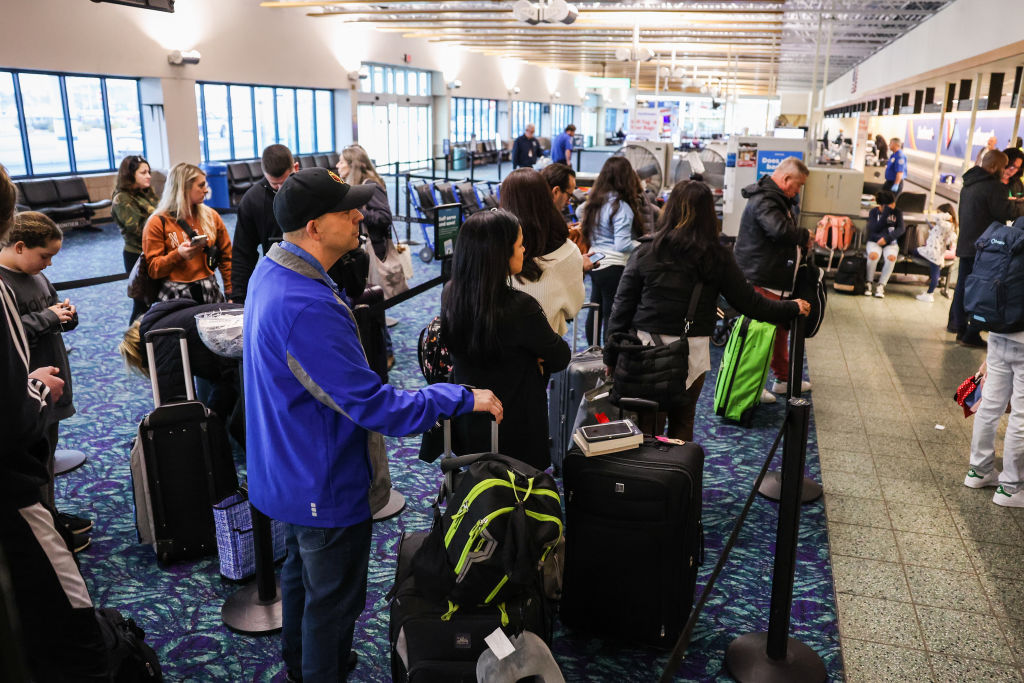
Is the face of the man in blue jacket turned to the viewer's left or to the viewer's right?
to the viewer's right

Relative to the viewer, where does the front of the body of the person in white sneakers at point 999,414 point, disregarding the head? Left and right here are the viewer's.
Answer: facing away from the viewer and to the right of the viewer

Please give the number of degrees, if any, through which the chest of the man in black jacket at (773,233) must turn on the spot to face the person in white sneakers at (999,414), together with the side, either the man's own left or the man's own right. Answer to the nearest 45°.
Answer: approximately 45° to the man's own right

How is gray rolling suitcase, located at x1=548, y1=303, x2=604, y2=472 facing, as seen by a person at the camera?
facing the viewer and to the left of the viewer

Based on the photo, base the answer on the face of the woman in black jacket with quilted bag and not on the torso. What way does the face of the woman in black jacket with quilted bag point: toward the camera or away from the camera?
away from the camera

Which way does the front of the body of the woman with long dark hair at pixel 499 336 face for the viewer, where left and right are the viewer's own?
facing away from the viewer and to the right of the viewer

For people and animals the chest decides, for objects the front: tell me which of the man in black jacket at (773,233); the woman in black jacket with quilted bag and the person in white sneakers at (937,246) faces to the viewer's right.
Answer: the man in black jacket

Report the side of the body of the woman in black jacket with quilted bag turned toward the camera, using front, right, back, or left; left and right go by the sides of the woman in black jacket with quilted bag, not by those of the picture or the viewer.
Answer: back

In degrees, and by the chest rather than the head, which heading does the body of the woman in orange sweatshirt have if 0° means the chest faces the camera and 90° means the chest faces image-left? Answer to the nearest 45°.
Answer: approximately 315°

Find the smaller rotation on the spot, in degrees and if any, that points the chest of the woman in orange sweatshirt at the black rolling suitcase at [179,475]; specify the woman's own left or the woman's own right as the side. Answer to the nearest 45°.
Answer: approximately 45° to the woman's own right

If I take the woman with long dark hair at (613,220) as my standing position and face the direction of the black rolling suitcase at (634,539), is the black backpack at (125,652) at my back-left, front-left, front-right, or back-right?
front-right

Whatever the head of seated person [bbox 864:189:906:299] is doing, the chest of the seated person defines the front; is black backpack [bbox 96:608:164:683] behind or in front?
in front

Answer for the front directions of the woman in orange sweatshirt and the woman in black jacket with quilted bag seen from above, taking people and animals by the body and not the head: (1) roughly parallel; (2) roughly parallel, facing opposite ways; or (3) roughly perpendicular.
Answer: roughly perpendicular

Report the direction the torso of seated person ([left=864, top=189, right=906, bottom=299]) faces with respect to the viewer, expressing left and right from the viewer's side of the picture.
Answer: facing the viewer

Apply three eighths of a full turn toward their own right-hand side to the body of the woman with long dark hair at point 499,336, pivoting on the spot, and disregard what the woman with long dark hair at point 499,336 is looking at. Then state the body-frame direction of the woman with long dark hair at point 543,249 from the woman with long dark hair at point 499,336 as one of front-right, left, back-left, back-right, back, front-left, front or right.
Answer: back

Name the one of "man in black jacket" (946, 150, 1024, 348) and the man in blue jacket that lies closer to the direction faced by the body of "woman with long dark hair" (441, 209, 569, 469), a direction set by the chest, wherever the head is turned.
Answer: the man in black jacket

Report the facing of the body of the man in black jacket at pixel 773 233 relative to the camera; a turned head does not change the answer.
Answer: to the viewer's right
